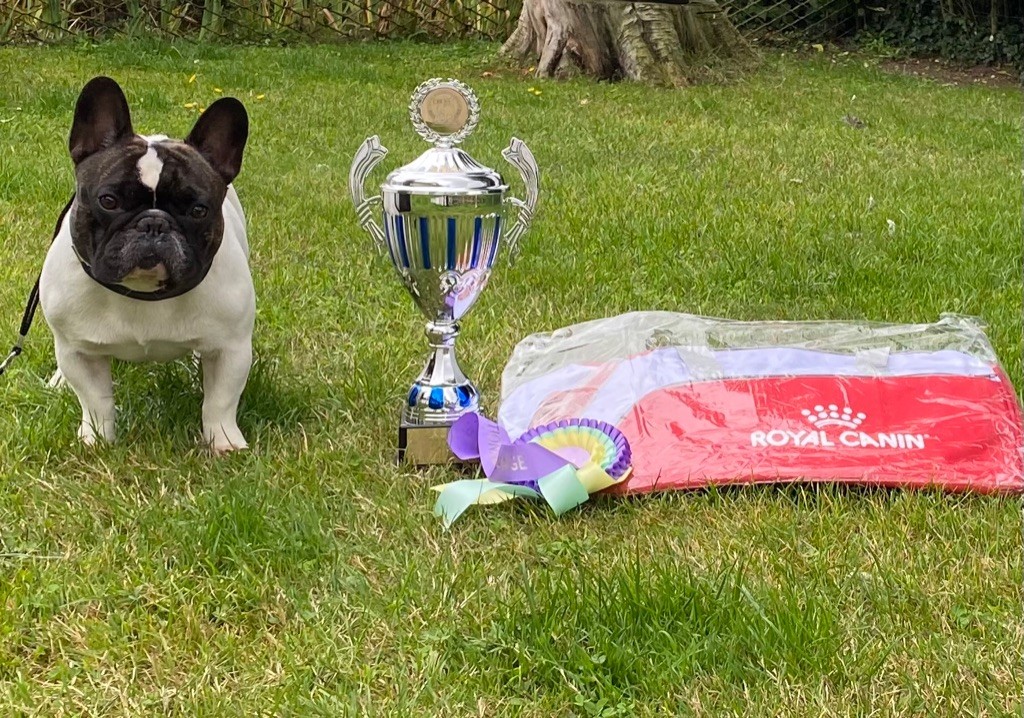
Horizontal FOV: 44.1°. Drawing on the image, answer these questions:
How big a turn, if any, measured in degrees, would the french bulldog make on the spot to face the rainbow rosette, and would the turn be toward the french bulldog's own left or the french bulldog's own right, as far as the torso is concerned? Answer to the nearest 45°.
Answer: approximately 45° to the french bulldog's own left

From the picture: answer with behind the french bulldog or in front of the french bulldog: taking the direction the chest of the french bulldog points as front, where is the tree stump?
behind

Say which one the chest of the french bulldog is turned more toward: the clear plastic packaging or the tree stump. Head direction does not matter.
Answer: the clear plastic packaging

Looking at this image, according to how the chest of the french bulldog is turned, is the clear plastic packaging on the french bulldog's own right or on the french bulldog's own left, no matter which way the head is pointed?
on the french bulldog's own left

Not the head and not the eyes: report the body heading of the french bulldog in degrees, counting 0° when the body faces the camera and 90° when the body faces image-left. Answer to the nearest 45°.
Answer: approximately 0°
